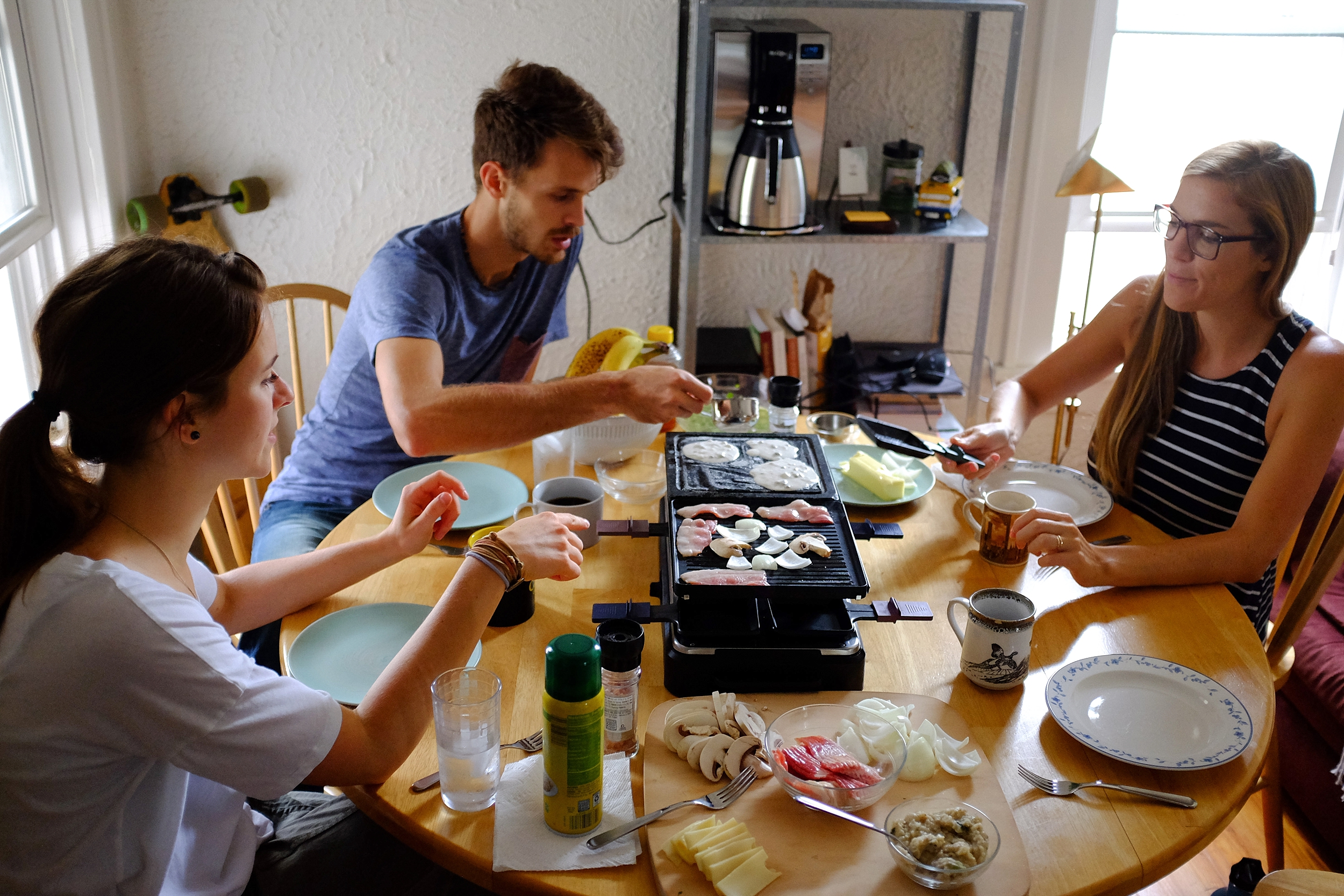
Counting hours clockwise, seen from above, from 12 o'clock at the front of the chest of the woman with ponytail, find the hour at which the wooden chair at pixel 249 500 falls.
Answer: The wooden chair is roughly at 9 o'clock from the woman with ponytail.

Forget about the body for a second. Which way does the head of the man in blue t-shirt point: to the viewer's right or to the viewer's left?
to the viewer's right

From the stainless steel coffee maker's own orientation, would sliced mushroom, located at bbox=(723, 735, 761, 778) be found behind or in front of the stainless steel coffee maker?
in front

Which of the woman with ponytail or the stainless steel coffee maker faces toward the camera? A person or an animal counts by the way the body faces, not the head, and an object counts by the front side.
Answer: the stainless steel coffee maker

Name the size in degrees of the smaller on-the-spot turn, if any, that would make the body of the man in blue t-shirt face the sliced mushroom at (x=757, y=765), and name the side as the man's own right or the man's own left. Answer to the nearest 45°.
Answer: approximately 45° to the man's own right

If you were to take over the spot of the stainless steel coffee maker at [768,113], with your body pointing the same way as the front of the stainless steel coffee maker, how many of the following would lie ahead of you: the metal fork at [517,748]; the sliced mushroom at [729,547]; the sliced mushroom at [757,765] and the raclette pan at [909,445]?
4

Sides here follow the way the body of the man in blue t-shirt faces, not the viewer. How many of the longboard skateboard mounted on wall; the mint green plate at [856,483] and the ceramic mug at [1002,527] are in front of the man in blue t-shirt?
2

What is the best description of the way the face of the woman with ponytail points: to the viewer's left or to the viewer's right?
to the viewer's right

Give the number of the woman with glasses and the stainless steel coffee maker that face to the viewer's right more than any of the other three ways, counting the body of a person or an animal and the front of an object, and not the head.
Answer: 0

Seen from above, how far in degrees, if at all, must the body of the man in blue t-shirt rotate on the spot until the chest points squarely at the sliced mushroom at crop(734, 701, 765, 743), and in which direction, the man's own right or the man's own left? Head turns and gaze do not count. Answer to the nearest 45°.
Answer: approximately 45° to the man's own right

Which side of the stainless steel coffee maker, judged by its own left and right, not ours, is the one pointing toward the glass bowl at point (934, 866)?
front

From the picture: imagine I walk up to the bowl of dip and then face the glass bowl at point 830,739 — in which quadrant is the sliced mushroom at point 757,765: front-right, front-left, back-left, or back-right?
front-left

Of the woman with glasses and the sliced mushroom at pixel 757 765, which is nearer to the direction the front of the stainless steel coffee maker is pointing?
the sliced mushroom

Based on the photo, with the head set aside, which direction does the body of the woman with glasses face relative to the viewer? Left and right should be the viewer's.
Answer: facing the viewer and to the left of the viewer

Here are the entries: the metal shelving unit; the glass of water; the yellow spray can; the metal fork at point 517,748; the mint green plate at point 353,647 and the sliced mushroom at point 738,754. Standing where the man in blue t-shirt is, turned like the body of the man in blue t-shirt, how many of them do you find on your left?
1

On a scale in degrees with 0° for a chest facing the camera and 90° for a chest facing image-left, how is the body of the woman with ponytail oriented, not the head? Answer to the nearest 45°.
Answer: approximately 270°

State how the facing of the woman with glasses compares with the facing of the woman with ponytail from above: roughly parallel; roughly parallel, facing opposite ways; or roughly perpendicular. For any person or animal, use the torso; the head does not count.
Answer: roughly parallel, facing opposite ways

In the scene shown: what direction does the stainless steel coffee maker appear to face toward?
toward the camera
